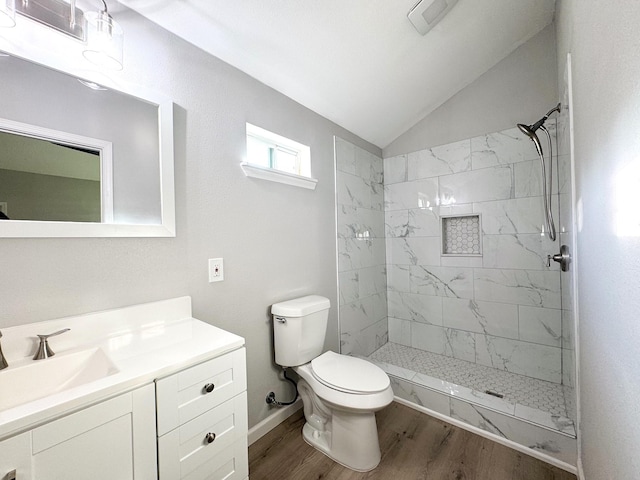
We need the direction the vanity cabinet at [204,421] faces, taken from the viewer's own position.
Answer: facing the viewer and to the right of the viewer

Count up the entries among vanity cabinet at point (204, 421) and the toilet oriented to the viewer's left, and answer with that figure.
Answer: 0

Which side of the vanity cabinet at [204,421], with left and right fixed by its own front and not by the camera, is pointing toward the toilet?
left

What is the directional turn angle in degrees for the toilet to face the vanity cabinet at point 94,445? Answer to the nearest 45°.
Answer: approximately 90° to its right
